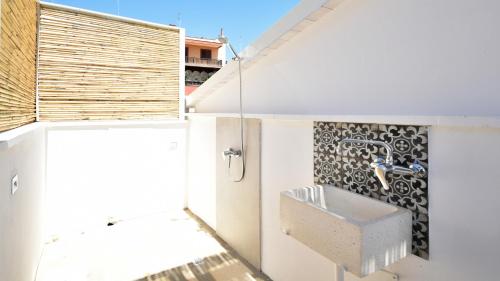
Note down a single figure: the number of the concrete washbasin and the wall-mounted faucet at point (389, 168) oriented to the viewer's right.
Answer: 0

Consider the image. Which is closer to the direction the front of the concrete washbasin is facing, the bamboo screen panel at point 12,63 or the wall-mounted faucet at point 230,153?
the bamboo screen panel

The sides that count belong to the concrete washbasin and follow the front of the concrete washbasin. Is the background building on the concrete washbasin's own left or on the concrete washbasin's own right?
on the concrete washbasin's own right

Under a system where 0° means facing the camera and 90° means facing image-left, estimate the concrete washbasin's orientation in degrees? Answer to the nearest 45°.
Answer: approximately 45°

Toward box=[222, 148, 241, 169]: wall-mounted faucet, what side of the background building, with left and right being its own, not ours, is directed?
front

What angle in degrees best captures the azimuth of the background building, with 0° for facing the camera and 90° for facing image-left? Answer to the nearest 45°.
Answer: approximately 0°

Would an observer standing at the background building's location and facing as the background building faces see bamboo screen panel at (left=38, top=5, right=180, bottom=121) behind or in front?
in front

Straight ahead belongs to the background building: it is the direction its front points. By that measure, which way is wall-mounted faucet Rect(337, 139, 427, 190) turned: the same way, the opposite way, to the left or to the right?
to the right

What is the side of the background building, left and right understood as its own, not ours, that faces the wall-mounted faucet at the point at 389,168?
front

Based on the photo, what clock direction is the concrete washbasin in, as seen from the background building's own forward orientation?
The concrete washbasin is roughly at 12 o'clock from the background building.

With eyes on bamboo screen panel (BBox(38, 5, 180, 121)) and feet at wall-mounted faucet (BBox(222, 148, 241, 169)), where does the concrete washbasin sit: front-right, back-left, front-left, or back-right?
back-left
